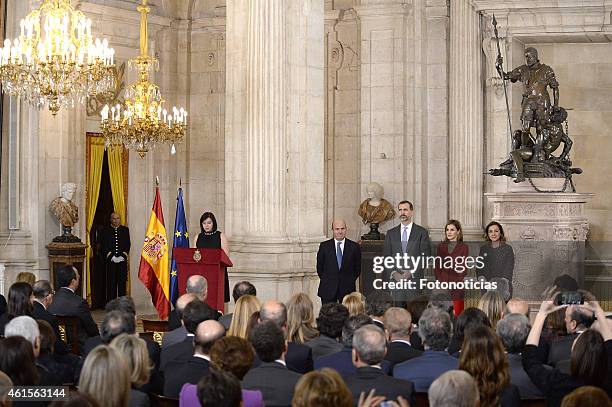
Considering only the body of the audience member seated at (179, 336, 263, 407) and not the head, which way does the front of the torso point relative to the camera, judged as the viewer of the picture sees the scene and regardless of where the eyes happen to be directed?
away from the camera

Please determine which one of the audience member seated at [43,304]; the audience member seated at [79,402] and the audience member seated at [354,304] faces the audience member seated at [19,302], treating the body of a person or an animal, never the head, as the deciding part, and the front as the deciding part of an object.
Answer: the audience member seated at [79,402]

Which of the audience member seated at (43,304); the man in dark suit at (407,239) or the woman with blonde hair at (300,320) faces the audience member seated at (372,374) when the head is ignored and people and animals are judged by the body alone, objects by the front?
the man in dark suit

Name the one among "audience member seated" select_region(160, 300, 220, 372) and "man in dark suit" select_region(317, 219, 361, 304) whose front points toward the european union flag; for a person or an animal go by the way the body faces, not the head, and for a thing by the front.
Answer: the audience member seated

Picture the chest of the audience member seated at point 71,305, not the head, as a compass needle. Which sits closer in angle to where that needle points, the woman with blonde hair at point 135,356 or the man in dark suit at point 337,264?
the man in dark suit

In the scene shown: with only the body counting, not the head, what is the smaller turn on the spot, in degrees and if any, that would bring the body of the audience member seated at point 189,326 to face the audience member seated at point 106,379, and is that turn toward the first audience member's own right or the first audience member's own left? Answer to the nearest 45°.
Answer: approximately 180°

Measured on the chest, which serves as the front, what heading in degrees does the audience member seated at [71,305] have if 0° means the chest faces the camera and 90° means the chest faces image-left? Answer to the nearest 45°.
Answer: approximately 225°

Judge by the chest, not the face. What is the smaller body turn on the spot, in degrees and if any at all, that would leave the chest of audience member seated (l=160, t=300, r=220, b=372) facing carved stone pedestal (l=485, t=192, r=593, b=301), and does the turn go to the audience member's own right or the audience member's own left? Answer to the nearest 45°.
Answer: approximately 45° to the audience member's own right

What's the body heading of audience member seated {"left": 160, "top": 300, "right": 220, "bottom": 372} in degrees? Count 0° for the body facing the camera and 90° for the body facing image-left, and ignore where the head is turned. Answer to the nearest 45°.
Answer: approximately 180°

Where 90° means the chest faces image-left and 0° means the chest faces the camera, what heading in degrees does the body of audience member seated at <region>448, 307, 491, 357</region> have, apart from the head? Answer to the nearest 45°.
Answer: approximately 180°

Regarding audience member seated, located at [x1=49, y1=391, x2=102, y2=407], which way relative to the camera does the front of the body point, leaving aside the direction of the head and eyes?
away from the camera

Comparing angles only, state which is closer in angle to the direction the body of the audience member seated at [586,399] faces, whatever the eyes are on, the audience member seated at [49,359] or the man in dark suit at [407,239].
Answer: the man in dark suit

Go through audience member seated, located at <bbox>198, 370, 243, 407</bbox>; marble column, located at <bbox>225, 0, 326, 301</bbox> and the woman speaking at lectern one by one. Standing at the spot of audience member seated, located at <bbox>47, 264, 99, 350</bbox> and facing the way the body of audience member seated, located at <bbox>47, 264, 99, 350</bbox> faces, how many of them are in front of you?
2

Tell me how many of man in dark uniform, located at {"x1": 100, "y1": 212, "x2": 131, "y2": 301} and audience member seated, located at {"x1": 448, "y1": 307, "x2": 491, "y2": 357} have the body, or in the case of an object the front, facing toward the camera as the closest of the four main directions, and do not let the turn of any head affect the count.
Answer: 1
